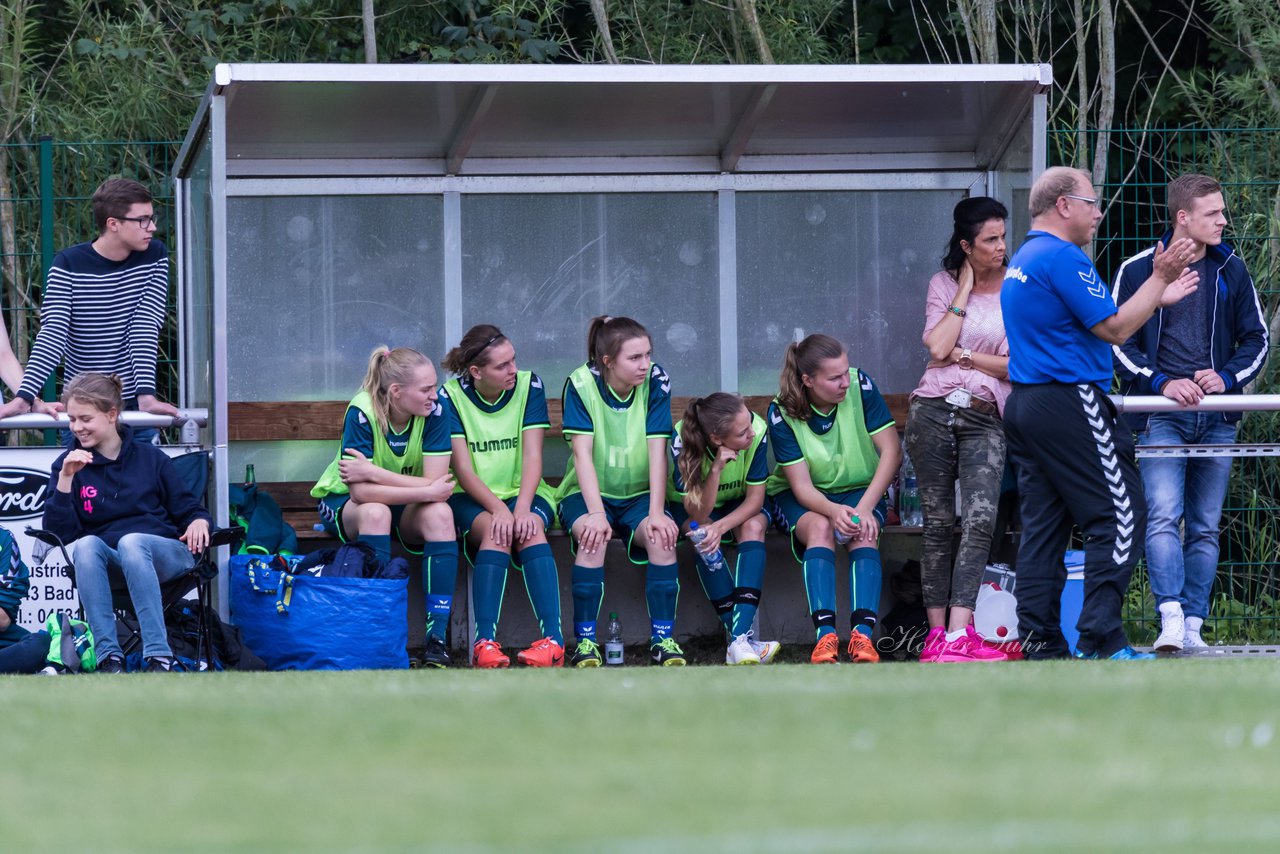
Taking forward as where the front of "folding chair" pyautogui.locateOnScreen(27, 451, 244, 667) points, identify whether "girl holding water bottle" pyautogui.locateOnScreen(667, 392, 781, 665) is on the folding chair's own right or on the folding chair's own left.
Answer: on the folding chair's own left

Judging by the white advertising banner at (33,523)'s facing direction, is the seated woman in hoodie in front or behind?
in front

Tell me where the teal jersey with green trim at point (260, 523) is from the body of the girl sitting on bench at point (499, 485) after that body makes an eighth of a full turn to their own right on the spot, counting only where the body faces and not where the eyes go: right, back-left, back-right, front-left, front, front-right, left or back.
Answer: front-right

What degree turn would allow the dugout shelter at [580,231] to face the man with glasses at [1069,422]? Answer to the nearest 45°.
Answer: approximately 45° to its left

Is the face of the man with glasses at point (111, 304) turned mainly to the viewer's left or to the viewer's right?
to the viewer's right
